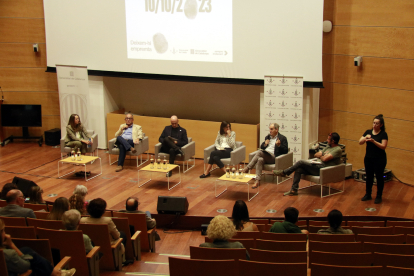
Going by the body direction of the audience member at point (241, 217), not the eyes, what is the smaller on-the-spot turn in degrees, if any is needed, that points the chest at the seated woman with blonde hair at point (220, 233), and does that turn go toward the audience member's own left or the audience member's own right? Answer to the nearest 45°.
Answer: approximately 180°

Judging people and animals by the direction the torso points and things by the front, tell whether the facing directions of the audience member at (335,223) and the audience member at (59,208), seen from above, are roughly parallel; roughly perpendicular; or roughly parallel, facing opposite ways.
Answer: roughly parallel

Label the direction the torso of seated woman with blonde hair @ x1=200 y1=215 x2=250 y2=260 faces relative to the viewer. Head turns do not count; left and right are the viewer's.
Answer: facing away from the viewer

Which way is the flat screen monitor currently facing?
toward the camera

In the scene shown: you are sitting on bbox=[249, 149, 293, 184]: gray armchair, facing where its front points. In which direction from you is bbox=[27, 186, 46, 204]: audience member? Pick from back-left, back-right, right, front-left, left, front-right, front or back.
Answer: front

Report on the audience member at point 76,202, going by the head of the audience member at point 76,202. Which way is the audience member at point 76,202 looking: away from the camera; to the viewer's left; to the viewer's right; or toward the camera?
away from the camera

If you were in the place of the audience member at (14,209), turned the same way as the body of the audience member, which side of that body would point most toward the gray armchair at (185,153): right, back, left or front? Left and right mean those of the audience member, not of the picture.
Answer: front

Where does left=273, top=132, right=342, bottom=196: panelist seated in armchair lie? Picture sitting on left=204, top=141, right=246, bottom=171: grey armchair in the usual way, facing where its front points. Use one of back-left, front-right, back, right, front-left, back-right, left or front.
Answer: left

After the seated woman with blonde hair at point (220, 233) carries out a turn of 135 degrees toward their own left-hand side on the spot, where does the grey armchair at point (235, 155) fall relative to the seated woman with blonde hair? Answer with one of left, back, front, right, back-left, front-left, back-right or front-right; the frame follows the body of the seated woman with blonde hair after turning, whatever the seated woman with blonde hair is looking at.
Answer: back-right

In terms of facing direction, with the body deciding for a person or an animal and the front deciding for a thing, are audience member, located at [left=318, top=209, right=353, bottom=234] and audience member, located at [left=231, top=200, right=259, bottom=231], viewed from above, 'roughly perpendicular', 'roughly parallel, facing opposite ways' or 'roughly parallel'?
roughly parallel

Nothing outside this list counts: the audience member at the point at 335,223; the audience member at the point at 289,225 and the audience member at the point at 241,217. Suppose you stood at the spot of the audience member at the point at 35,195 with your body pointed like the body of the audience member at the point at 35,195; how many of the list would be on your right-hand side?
3

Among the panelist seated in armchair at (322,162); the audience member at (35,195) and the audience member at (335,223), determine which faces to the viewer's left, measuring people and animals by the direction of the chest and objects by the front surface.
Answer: the panelist seated in armchair

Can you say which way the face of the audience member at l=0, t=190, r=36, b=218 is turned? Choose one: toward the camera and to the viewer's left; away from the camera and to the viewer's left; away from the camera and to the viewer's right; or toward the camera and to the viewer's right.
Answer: away from the camera and to the viewer's right

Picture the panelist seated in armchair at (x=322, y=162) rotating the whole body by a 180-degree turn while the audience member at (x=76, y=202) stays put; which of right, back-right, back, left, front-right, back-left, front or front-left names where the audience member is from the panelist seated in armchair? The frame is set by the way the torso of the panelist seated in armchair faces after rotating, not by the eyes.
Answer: back-right

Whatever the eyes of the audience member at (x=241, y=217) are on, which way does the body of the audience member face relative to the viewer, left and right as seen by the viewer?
facing away from the viewer

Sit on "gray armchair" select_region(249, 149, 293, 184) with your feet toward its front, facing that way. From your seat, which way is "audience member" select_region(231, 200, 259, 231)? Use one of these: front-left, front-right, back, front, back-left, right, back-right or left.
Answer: front-left

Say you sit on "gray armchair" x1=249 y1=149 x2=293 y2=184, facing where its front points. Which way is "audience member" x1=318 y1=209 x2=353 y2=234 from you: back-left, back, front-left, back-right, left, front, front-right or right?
front-left

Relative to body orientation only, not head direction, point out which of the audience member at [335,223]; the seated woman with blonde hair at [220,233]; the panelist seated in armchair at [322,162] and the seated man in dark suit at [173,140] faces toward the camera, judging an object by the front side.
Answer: the seated man in dark suit
